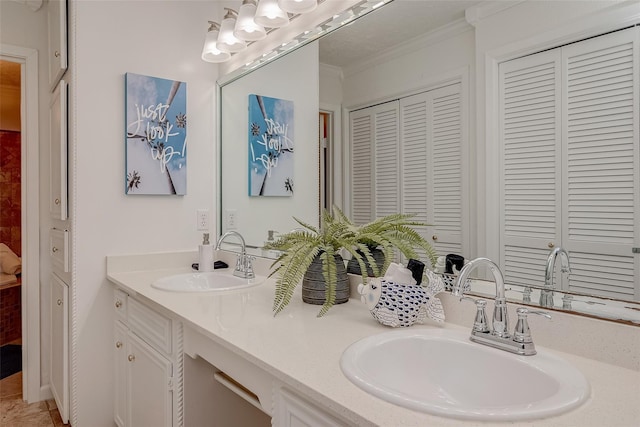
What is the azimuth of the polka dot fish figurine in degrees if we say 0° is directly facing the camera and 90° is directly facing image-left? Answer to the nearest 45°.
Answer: approximately 90°

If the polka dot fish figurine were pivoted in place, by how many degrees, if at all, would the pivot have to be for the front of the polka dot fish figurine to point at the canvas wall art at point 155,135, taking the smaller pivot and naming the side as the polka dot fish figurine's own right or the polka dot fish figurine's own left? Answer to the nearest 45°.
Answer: approximately 45° to the polka dot fish figurine's own right

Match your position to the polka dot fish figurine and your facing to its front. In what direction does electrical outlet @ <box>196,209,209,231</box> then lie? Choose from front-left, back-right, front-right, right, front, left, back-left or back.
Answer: front-right

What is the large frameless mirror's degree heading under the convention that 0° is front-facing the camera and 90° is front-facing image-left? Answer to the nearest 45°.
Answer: approximately 45°
